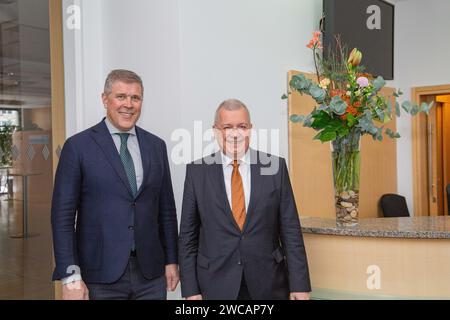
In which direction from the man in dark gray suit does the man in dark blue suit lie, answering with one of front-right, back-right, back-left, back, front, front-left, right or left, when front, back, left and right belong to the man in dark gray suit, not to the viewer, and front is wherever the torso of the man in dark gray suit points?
right

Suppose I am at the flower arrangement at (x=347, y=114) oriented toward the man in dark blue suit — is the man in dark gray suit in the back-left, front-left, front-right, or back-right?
front-left

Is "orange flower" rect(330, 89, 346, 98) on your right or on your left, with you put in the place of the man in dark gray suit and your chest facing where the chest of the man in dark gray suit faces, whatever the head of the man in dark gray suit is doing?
on your left

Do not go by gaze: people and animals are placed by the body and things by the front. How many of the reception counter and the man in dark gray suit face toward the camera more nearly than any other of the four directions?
2

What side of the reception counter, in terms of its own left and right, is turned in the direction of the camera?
front

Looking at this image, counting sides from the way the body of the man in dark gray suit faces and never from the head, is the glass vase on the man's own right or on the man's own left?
on the man's own left

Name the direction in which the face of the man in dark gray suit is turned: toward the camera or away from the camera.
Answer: toward the camera

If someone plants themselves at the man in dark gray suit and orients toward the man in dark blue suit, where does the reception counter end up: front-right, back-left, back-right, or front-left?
back-right

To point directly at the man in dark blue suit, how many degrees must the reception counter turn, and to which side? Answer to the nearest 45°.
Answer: approximately 45° to its right

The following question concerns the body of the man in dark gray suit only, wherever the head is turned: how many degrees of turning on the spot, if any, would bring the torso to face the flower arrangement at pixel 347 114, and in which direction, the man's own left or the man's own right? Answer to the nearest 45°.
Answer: approximately 135° to the man's own left

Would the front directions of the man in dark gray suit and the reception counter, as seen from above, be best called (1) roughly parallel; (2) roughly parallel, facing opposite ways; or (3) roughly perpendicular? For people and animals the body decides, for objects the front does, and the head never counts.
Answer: roughly parallel
